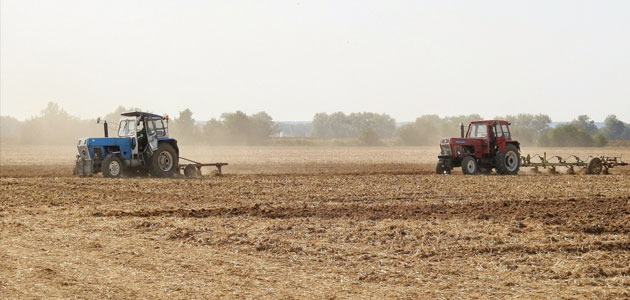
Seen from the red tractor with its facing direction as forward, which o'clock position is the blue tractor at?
The blue tractor is roughly at 1 o'clock from the red tractor.

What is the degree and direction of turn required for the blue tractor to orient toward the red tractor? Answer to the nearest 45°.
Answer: approximately 135° to its left

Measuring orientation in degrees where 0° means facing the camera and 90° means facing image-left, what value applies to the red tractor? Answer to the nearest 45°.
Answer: approximately 45°
